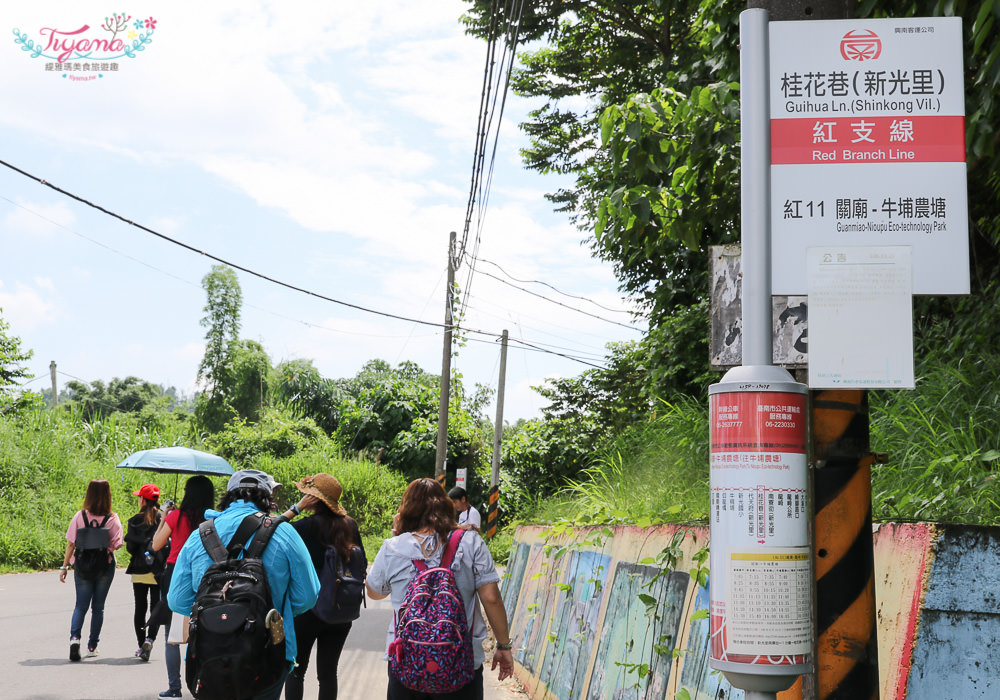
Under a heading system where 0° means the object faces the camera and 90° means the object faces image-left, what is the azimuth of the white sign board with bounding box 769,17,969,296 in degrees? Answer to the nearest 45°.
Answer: approximately 0°

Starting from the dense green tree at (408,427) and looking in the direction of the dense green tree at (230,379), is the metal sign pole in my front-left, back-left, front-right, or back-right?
back-left

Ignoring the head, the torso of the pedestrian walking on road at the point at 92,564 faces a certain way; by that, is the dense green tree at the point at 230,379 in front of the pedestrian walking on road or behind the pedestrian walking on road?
in front

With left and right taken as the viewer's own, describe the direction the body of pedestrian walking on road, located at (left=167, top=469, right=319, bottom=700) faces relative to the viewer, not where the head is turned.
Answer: facing away from the viewer

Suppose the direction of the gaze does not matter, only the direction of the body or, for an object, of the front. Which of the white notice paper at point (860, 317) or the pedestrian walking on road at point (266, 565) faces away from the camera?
the pedestrian walking on road

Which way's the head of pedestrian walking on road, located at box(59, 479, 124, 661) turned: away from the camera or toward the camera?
away from the camera

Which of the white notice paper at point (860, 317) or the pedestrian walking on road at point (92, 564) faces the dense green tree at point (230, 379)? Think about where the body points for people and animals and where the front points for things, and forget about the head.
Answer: the pedestrian walking on road

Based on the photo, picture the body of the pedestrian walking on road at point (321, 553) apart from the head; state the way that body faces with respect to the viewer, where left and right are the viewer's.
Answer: facing away from the viewer and to the left of the viewer

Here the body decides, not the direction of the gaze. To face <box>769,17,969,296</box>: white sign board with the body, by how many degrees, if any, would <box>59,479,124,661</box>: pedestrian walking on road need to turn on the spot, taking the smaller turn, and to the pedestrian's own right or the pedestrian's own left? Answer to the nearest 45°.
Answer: approximately 180°

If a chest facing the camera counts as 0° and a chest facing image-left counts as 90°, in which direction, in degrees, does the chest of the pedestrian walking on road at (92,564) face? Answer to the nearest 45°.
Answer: approximately 180°

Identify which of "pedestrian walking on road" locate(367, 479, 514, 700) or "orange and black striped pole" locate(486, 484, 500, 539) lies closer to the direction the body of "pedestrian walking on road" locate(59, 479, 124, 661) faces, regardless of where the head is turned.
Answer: the orange and black striped pole

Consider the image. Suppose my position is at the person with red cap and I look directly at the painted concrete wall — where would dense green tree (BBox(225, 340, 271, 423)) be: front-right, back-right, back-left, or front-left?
back-left

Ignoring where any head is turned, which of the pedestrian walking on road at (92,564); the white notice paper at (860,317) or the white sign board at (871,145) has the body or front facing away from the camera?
the pedestrian walking on road

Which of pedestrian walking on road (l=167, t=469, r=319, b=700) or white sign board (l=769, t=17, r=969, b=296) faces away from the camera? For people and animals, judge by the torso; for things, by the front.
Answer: the pedestrian walking on road
